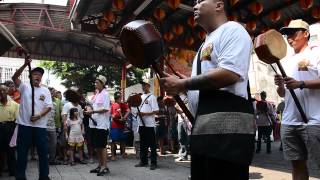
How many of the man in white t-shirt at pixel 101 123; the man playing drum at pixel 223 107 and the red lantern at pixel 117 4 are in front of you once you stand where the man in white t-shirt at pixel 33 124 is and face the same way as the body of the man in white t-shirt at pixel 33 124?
1

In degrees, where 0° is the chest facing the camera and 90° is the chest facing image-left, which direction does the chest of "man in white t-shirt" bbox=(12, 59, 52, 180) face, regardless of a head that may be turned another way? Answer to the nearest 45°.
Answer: approximately 0°

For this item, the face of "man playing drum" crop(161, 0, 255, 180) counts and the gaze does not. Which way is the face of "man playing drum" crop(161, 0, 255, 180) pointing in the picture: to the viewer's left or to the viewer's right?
to the viewer's left

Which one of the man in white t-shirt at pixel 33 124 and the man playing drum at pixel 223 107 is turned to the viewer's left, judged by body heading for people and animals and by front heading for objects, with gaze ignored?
the man playing drum

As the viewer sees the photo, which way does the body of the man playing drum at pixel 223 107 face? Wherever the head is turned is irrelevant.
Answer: to the viewer's left
